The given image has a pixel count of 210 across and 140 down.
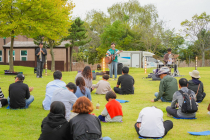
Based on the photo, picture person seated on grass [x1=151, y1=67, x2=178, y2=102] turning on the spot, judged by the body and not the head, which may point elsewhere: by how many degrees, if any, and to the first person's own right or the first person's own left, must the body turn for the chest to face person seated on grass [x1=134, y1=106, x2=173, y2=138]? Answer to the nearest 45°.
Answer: approximately 135° to the first person's own left

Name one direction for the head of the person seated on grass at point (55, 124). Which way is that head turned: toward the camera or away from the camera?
away from the camera

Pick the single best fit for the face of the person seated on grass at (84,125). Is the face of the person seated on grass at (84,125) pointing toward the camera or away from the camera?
away from the camera

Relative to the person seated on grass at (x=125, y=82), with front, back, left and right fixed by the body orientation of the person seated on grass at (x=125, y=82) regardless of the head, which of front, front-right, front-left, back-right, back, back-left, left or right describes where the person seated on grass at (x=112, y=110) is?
back

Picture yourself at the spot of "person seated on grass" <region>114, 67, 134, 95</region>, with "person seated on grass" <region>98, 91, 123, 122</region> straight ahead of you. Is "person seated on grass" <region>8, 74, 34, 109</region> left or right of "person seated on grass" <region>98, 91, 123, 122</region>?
right

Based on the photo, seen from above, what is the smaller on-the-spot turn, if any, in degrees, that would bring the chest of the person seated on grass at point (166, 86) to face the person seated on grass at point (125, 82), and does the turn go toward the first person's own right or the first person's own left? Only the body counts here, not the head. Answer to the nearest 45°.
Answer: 0° — they already face them

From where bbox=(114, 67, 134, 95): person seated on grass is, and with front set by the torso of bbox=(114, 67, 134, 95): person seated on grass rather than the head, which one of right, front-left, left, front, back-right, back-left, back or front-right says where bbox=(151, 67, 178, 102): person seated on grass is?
back-right

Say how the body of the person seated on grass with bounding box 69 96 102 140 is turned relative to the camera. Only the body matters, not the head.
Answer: away from the camera

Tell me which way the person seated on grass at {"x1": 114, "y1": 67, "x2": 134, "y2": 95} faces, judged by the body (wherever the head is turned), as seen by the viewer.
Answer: away from the camera

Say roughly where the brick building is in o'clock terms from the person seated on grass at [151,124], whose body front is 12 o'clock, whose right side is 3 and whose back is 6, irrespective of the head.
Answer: The brick building is roughly at 11 o'clock from the person seated on grass.

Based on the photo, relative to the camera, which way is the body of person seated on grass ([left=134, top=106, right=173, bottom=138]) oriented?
away from the camera

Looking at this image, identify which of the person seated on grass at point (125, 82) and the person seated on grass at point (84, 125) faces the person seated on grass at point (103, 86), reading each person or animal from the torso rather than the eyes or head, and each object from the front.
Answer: the person seated on grass at point (84, 125)

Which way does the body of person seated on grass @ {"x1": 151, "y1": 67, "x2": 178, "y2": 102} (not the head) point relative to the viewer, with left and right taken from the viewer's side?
facing away from the viewer and to the left of the viewer
